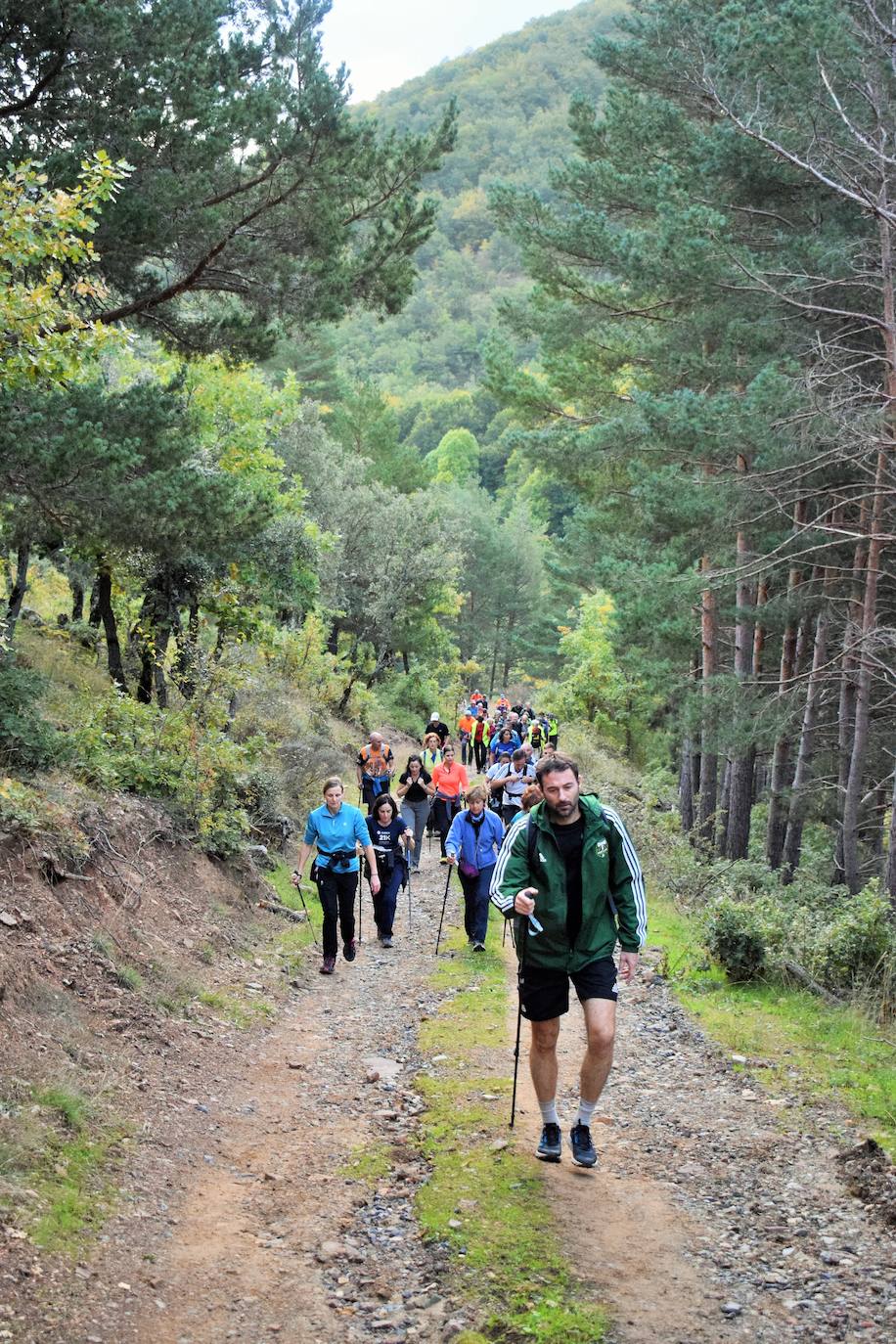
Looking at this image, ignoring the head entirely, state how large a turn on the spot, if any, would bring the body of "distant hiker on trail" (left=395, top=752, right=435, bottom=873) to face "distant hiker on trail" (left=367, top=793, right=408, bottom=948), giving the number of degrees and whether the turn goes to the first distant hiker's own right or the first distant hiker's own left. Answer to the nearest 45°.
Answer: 0° — they already face them

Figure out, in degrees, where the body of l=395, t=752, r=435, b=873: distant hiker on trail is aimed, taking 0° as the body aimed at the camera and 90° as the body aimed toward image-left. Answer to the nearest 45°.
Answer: approximately 0°

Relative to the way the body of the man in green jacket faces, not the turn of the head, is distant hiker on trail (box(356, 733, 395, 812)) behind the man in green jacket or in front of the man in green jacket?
behind

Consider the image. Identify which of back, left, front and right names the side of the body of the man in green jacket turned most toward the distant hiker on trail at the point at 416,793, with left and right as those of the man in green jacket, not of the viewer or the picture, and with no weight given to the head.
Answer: back

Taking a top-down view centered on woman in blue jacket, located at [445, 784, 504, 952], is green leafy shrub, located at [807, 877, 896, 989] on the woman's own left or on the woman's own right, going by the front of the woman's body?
on the woman's own left

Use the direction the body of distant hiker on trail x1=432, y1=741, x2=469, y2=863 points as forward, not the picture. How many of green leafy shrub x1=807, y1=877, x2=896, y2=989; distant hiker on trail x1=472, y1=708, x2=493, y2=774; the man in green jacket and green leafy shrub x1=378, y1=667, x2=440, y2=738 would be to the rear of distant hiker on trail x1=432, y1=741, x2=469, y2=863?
2

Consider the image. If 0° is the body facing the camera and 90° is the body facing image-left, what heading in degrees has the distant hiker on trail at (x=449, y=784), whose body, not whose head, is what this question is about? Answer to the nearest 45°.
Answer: approximately 0°
